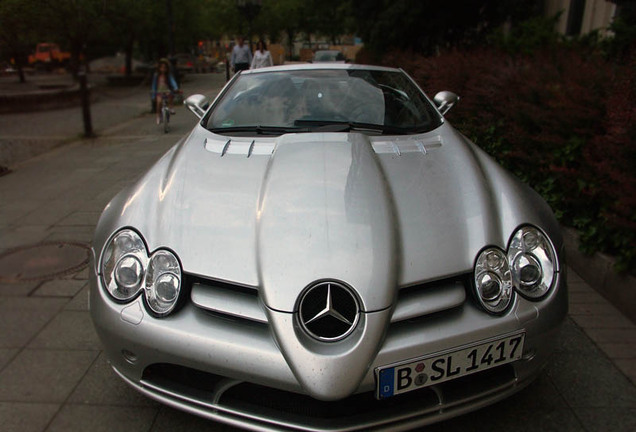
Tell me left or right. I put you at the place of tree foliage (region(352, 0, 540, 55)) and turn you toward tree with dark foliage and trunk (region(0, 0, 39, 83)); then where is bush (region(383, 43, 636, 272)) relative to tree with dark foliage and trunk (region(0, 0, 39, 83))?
left

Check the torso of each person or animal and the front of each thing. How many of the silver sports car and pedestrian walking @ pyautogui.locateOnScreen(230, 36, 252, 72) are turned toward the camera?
2

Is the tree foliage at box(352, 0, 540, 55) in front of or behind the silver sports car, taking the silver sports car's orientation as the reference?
behind

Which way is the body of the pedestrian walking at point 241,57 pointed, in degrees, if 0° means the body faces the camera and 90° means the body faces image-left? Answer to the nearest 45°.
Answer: approximately 0°

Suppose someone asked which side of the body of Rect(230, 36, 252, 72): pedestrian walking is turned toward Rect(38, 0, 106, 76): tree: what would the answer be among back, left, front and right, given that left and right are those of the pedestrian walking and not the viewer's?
right

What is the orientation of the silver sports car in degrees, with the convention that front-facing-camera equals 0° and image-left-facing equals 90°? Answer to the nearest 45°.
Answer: approximately 0°

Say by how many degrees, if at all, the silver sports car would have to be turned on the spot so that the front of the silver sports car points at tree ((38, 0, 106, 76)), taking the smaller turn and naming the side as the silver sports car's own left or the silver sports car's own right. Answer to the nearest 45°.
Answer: approximately 135° to the silver sports car's own right
